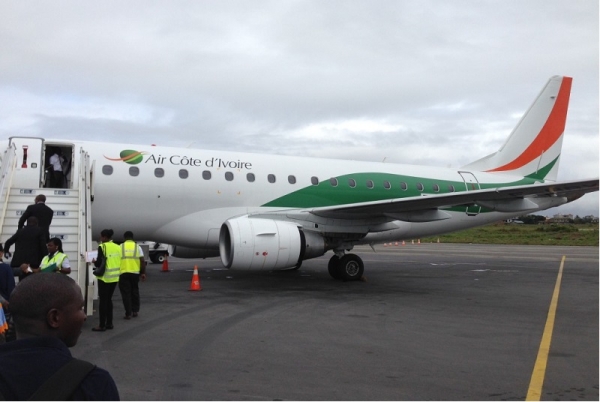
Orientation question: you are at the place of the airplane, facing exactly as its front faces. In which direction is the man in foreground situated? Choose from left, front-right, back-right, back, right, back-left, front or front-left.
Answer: front-left

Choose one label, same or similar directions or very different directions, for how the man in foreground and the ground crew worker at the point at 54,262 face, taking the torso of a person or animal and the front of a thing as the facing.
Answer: very different directions

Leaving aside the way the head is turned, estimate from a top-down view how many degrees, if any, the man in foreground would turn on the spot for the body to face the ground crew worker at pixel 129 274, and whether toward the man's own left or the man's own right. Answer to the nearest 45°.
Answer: approximately 45° to the man's own left

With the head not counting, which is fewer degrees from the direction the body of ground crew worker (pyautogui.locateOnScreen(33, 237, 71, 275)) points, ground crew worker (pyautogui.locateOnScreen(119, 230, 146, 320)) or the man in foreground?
the man in foreground

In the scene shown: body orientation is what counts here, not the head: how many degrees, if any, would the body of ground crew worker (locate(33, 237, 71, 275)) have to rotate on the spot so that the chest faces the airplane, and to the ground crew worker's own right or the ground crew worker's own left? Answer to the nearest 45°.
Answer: approximately 180°

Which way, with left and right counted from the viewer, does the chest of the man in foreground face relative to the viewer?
facing away from the viewer and to the right of the viewer

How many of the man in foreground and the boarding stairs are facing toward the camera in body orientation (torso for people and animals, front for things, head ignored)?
1

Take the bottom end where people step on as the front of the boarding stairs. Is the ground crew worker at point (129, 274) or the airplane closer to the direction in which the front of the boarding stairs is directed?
the ground crew worker

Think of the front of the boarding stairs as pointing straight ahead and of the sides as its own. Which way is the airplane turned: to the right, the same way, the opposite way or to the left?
to the right
